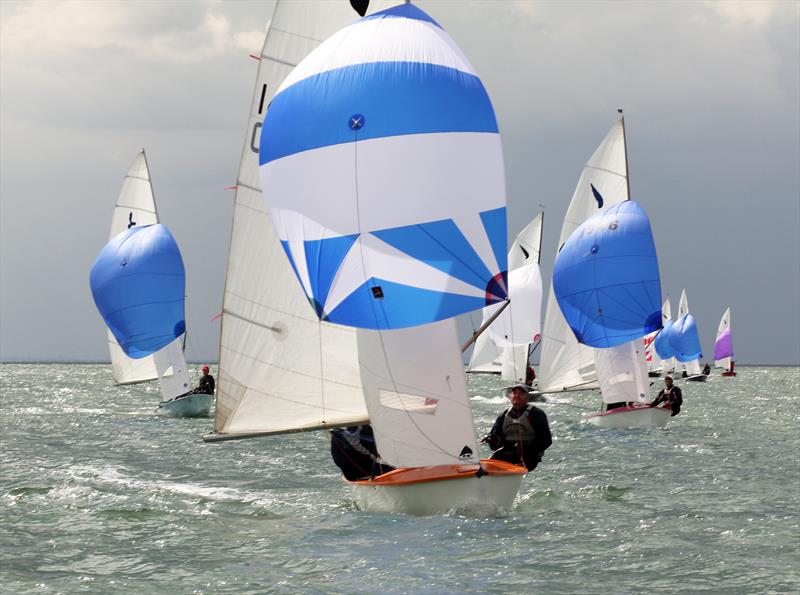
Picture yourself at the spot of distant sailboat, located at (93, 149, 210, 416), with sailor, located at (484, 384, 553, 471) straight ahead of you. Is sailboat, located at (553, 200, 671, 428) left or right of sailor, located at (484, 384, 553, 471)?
left

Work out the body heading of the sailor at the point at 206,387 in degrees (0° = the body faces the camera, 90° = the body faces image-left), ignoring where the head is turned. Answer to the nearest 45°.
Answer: approximately 45°

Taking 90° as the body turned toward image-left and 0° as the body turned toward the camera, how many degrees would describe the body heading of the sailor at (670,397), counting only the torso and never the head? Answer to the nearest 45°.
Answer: approximately 45°

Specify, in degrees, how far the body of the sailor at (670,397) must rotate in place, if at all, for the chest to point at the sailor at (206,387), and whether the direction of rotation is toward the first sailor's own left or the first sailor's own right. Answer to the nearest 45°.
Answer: approximately 45° to the first sailor's own right

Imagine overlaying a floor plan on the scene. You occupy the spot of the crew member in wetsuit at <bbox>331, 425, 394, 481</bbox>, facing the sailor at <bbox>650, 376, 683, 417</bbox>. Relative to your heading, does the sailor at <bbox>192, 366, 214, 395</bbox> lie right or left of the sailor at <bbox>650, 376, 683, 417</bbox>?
left

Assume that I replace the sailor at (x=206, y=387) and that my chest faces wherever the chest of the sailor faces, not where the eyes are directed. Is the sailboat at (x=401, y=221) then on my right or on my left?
on my left

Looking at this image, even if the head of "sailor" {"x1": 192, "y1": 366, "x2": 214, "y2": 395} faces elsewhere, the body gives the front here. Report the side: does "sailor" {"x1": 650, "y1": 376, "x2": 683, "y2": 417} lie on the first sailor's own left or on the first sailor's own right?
on the first sailor's own left
